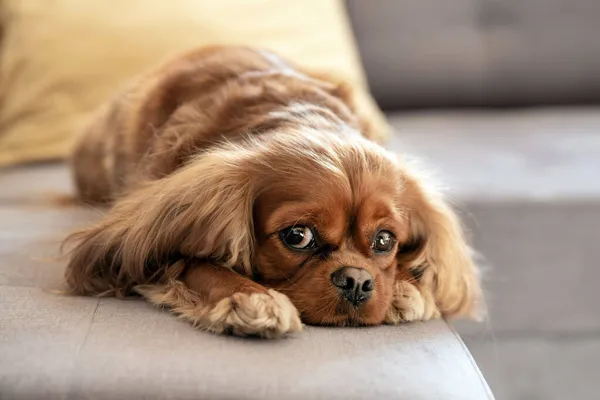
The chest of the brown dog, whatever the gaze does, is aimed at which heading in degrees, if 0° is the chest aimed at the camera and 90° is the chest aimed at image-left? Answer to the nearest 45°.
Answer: approximately 315°

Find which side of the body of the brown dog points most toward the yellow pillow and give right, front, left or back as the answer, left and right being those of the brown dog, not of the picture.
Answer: back

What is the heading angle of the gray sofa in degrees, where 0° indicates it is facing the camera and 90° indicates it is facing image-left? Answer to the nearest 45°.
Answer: approximately 0°
